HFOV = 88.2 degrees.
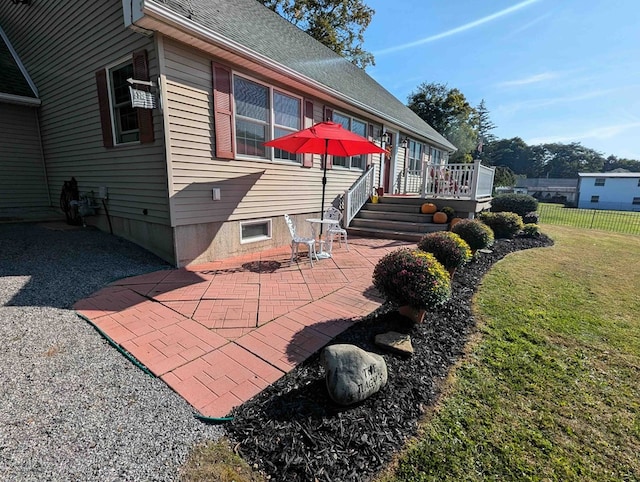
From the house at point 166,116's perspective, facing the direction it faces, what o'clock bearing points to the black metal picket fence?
The black metal picket fence is roughly at 10 o'clock from the house.

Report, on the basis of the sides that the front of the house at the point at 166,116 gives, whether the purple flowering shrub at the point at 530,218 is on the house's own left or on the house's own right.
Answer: on the house's own left

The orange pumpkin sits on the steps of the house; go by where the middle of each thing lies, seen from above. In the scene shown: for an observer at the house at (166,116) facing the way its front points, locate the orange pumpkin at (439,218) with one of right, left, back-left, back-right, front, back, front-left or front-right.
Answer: front-left

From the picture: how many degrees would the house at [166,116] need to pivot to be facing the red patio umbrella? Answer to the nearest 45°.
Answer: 0° — it already faces it

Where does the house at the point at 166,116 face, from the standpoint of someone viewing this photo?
facing the viewer and to the right of the viewer

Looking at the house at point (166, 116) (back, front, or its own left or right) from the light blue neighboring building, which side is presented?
left

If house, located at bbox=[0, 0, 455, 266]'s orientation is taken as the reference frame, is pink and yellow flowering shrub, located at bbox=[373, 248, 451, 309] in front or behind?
in front

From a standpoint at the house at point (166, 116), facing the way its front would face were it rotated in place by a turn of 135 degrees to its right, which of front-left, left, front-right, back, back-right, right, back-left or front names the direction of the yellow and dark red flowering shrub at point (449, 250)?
back-left

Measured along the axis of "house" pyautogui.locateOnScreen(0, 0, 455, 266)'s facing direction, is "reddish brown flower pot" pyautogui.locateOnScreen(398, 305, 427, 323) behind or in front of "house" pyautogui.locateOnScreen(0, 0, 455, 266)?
in front

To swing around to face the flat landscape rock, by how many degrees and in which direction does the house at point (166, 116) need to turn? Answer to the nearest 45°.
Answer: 0° — it already faces it

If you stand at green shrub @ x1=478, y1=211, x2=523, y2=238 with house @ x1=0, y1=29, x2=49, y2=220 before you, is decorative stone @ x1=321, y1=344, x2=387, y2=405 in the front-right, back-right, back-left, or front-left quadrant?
front-left

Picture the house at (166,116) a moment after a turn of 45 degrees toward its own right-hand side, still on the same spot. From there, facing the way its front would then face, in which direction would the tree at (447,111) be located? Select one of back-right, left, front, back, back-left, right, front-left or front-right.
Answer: back-left

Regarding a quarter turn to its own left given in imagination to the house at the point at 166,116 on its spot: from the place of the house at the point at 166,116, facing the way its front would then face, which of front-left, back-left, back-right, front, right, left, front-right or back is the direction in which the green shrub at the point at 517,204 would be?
front-right
